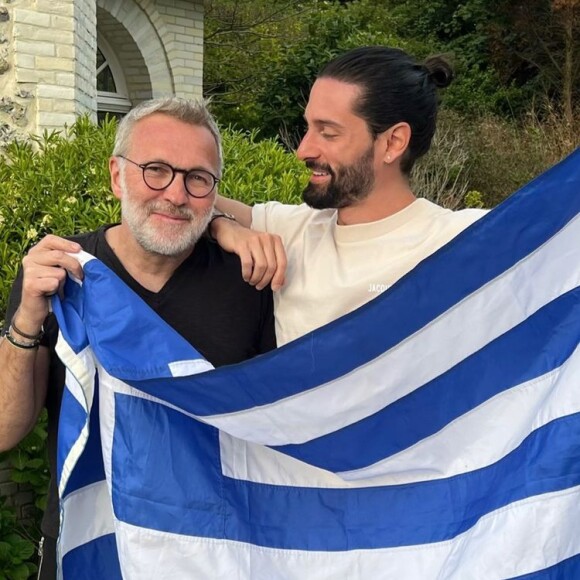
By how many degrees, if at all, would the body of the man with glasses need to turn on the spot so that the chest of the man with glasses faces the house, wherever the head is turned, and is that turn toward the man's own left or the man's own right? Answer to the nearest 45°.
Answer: approximately 180°

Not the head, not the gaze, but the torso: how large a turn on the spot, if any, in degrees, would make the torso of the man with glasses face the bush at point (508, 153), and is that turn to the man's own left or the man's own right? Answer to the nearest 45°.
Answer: approximately 135° to the man's own left

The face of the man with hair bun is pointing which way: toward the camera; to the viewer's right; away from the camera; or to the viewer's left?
to the viewer's left

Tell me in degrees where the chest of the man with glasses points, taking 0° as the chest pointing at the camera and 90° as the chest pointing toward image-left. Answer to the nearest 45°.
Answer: approximately 0°

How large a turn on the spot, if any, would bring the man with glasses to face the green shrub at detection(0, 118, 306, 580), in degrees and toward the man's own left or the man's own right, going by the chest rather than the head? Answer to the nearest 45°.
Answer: approximately 180°
